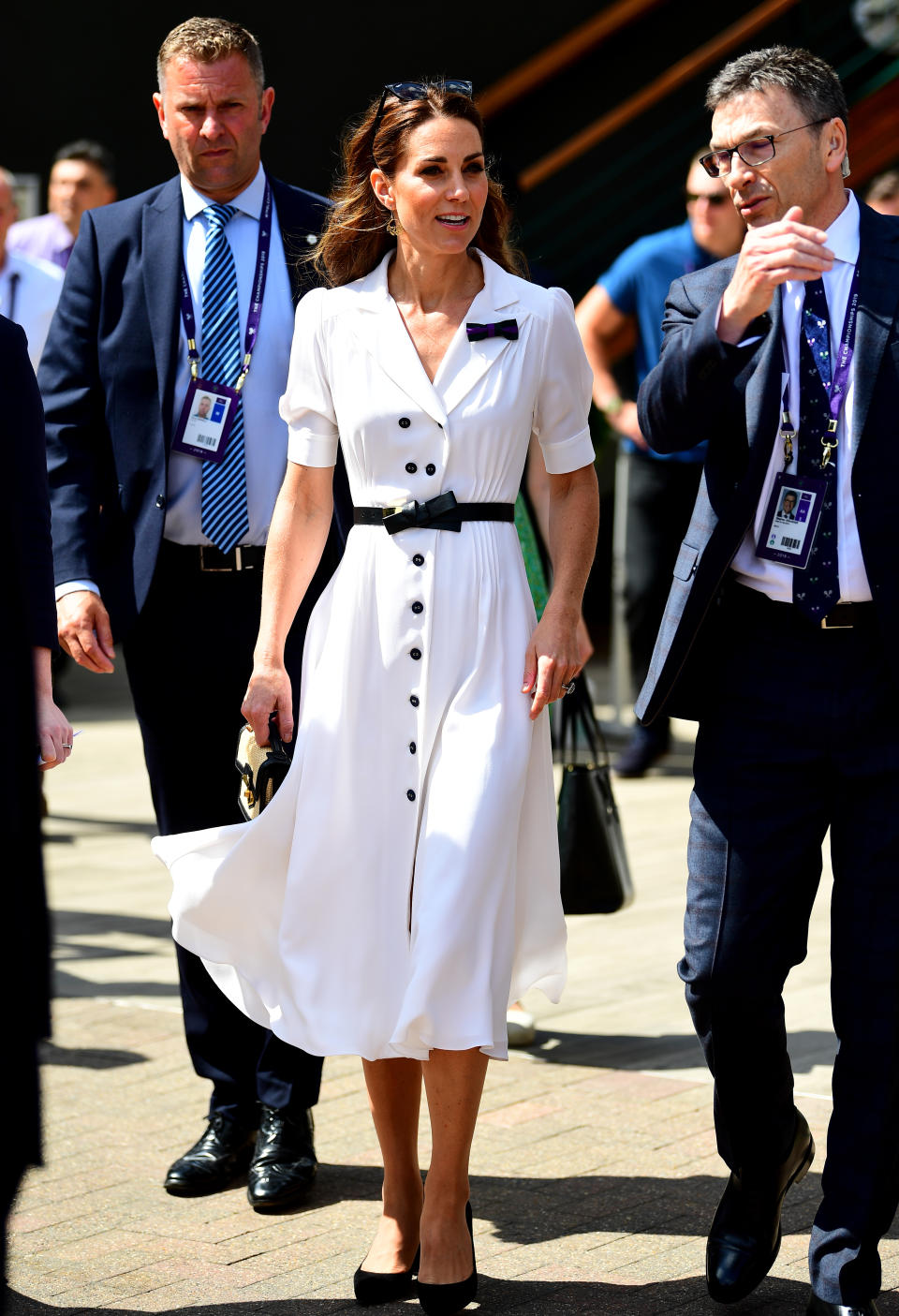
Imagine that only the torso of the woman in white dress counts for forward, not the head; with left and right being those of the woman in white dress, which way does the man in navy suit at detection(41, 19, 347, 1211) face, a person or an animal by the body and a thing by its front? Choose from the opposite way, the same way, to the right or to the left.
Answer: the same way

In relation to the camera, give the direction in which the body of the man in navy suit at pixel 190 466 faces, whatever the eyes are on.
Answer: toward the camera

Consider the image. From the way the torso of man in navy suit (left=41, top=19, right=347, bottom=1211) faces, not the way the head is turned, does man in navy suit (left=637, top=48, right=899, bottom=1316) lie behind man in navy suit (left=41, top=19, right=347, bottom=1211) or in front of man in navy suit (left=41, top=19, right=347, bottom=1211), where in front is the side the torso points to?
in front

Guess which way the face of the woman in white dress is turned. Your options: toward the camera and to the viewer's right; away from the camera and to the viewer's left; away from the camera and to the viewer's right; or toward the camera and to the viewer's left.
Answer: toward the camera and to the viewer's right

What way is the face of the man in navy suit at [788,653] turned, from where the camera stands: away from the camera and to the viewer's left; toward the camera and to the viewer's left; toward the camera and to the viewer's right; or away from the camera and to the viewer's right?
toward the camera and to the viewer's left

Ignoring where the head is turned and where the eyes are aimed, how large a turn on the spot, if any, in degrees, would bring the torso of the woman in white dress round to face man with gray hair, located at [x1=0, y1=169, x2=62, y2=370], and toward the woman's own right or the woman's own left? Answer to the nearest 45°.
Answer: approximately 180°

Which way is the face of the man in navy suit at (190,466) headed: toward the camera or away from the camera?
toward the camera

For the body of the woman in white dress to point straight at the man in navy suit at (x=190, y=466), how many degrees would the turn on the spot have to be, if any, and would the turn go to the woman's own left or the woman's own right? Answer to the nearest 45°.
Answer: approximately 135° to the woman's own right

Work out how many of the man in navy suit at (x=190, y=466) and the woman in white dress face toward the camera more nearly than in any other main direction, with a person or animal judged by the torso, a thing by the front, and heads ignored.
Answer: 2

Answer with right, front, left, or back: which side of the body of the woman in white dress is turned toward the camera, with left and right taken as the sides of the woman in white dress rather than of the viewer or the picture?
front

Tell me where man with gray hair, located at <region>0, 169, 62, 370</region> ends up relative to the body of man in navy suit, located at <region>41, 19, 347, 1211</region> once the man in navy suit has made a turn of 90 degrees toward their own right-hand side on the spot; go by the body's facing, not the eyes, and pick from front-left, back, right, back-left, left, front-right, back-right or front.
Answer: right
